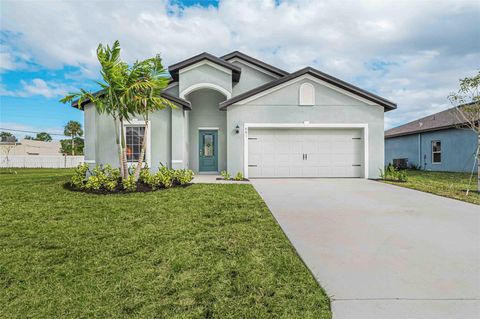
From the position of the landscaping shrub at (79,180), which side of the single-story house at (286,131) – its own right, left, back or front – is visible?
right

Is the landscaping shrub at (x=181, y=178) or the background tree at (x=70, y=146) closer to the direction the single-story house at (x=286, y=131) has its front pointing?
the landscaping shrub

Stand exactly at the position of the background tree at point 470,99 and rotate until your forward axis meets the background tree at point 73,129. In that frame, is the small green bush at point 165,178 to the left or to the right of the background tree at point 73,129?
left

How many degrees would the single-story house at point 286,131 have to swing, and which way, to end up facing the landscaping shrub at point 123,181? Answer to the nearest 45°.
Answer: approximately 45° to its right

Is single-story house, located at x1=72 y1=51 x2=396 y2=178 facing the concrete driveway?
yes

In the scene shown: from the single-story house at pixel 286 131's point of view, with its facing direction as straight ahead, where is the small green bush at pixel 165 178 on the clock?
The small green bush is roughly at 2 o'clock from the single-story house.

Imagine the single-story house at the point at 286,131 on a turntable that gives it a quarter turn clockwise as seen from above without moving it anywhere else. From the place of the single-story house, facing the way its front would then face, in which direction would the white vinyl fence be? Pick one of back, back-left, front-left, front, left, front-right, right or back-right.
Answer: front-right

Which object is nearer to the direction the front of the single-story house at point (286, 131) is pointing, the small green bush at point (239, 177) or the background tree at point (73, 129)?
the small green bush

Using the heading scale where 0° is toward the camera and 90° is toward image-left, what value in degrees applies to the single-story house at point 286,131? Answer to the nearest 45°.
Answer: approximately 0°

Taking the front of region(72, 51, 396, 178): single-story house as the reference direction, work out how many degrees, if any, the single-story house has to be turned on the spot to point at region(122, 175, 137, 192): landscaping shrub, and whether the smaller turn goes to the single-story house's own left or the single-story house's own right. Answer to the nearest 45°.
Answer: approximately 45° to the single-story house's own right
